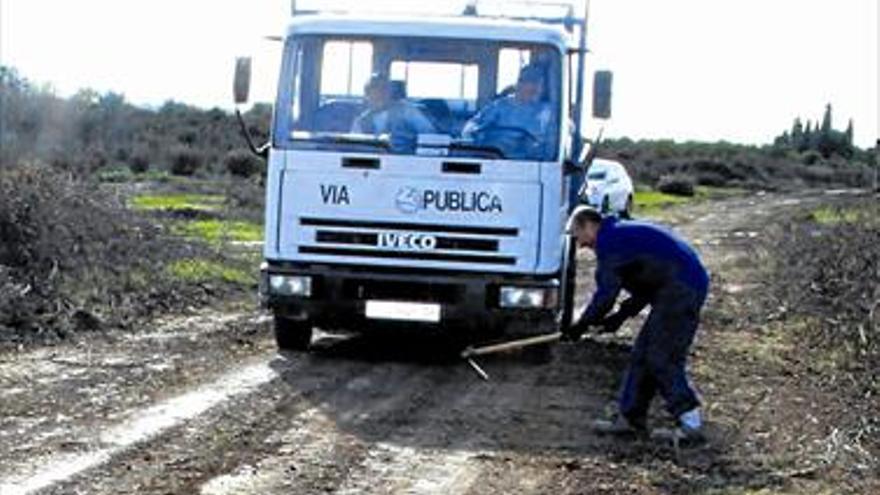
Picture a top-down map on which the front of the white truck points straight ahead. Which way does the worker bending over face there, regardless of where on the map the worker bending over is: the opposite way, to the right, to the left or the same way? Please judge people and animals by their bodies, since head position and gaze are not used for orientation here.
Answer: to the right

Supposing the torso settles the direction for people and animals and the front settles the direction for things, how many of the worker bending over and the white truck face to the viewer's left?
1

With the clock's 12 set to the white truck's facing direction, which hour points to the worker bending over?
The worker bending over is roughly at 11 o'clock from the white truck.

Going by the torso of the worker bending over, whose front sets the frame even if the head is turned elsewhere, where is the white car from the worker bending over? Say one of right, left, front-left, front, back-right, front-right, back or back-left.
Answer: right

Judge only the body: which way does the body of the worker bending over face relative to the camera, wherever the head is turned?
to the viewer's left

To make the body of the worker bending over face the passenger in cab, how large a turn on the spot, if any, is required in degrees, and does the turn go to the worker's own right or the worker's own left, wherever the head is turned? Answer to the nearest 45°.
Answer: approximately 45° to the worker's own right

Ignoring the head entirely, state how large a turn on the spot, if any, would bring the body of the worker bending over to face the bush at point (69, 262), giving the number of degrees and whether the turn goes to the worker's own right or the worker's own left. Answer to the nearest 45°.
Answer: approximately 45° to the worker's own right
